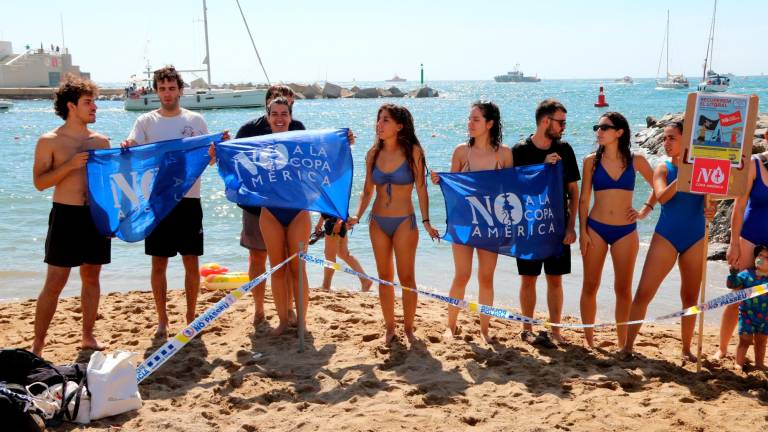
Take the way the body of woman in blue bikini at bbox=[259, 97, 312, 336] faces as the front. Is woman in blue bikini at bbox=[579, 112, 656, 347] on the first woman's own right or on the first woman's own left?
on the first woman's own left

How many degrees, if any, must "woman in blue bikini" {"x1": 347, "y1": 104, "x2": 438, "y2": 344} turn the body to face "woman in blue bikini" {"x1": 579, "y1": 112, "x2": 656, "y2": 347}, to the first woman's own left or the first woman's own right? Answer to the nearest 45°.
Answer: approximately 90° to the first woman's own left

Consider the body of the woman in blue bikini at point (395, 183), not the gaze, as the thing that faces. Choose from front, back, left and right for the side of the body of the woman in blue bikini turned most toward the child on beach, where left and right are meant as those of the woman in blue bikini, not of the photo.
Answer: left

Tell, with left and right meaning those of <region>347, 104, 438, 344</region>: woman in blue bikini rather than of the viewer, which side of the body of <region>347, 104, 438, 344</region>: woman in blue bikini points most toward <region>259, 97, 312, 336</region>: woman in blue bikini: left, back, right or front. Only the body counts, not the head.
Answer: right

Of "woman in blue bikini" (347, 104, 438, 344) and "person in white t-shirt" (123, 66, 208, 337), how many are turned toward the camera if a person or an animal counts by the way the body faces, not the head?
2

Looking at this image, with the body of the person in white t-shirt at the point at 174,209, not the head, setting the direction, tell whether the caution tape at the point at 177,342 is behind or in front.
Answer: in front

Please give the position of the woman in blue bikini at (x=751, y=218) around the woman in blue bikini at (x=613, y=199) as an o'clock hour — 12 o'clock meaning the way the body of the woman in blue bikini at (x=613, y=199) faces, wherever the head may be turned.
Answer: the woman in blue bikini at (x=751, y=218) is roughly at 9 o'clock from the woman in blue bikini at (x=613, y=199).

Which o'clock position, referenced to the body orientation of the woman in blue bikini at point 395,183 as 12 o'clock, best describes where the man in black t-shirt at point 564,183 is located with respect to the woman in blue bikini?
The man in black t-shirt is roughly at 9 o'clock from the woman in blue bikini.

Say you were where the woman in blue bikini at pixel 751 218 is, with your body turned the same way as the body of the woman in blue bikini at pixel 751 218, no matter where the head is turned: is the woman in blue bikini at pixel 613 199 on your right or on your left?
on your right

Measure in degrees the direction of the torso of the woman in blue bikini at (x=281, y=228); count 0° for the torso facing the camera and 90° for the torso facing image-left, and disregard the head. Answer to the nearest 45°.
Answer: approximately 0°

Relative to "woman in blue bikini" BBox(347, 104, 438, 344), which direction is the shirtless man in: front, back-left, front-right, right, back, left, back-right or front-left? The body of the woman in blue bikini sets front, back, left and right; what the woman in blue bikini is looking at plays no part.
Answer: right

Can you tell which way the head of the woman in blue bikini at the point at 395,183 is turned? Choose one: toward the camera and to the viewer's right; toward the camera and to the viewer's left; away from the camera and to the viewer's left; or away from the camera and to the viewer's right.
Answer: toward the camera and to the viewer's left
